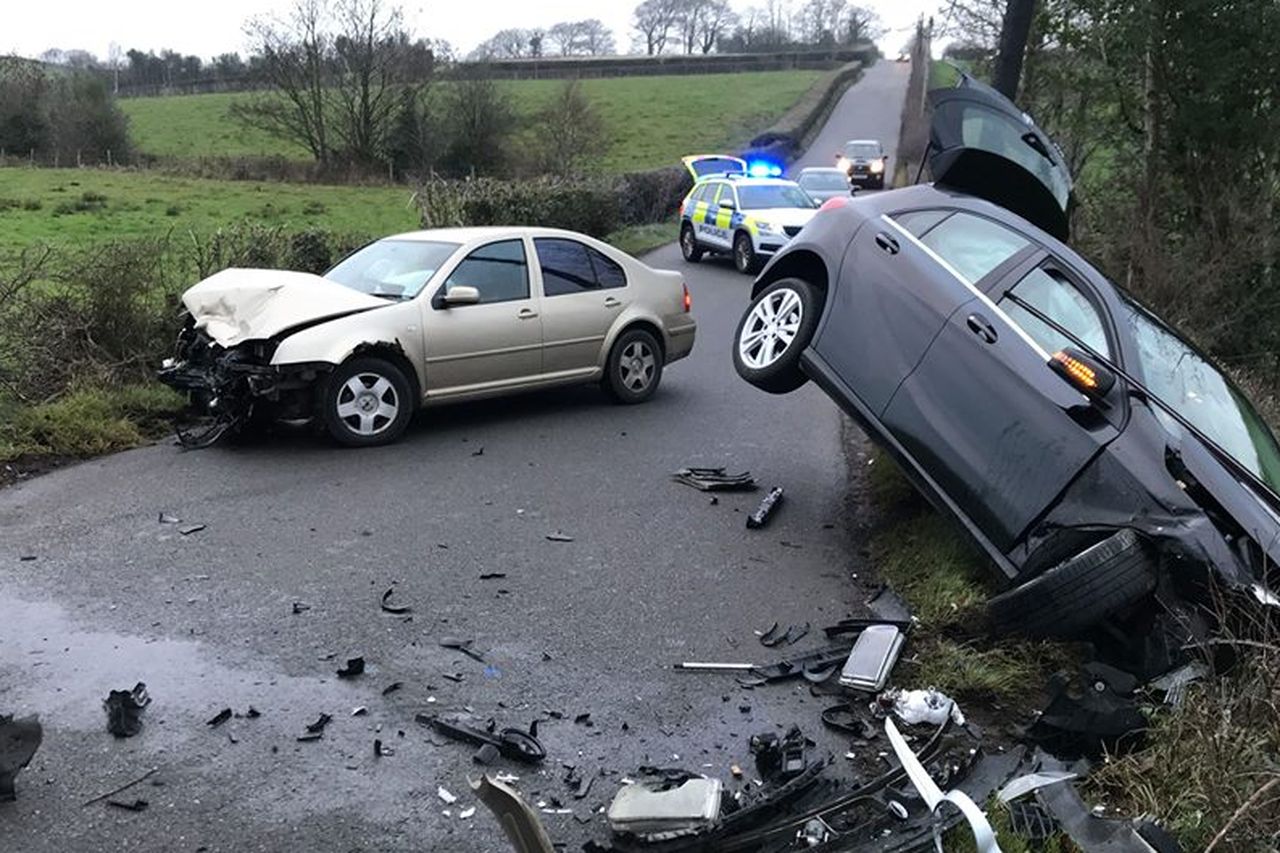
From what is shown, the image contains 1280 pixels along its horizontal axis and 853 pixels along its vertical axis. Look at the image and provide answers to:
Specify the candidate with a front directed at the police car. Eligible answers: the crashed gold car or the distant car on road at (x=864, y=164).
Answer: the distant car on road

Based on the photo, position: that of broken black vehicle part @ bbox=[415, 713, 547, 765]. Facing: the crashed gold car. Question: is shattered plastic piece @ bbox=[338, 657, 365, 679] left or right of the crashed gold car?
left

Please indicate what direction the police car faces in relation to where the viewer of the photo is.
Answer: facing the viewer and to the right of the viewer

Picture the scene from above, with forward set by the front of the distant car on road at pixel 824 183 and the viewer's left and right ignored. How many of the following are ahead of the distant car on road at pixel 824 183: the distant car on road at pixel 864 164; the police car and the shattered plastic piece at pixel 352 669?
2

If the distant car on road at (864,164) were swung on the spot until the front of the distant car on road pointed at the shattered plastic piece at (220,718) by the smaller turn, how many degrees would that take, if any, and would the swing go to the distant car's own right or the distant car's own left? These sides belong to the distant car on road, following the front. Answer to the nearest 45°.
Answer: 0° — it already faces it

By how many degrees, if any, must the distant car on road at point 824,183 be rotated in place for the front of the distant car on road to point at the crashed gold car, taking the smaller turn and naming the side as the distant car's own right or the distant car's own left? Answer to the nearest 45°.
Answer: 0° — it already faces it

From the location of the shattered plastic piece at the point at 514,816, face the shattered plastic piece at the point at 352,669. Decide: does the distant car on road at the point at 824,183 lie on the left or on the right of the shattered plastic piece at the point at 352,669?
right

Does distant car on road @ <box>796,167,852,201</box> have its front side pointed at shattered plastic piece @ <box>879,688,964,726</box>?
yes

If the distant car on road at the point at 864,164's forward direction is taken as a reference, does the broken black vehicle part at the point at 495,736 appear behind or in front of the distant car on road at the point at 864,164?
in front

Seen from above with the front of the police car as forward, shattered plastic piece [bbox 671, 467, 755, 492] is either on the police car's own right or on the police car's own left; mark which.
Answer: on the police car's own right

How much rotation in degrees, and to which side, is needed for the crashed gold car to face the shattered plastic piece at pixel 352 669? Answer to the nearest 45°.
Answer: approximately 45° to its left

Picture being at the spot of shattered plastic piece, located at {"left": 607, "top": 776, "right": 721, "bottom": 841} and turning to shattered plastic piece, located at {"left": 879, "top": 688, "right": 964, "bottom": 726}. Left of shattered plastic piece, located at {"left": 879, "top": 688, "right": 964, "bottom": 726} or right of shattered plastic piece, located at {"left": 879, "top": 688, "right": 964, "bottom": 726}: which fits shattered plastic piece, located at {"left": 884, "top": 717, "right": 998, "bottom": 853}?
right

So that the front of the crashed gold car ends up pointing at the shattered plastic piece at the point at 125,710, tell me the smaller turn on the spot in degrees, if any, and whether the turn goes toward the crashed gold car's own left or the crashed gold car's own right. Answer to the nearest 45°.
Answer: approximately 45° to the crashed gold car's own left

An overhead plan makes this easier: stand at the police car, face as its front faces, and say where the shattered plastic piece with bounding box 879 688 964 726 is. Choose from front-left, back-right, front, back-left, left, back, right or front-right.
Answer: front-right

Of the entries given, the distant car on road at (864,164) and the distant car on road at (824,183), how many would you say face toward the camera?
2
